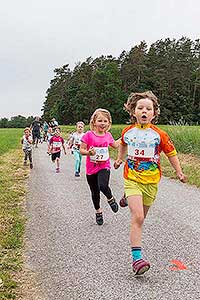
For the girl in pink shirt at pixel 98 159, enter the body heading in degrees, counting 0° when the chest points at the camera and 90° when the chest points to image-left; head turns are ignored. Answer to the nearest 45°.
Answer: approximately 0°

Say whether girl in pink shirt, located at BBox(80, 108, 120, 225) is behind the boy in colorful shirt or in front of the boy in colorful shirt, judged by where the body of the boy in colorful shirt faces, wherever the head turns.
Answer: behind

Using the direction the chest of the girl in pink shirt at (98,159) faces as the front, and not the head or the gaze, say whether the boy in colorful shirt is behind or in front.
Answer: in front

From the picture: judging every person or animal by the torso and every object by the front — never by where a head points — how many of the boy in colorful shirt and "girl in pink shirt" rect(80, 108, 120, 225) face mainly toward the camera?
2

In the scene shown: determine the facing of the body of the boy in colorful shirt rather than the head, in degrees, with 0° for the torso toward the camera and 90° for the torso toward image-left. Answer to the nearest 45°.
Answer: approximately 0°
